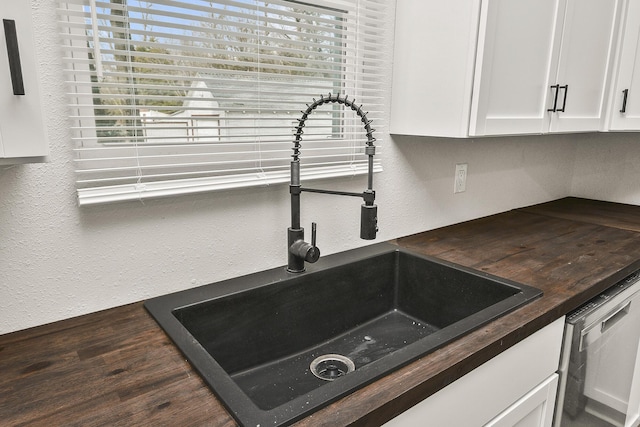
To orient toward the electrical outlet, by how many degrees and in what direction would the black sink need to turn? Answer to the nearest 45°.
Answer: approximately 90° to its left

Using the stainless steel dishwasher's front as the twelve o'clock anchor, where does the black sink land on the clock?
The black sink is roughly at 3 o'clock from the stainless steel dishwasher.

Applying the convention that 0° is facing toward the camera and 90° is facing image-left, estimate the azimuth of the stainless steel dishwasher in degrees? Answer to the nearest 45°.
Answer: approximately 315°

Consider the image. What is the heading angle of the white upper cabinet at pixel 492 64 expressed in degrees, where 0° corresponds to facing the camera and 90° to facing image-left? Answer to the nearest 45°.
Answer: approximately 315°

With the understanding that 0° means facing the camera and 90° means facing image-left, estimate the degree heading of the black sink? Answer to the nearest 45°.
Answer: approximately 315°

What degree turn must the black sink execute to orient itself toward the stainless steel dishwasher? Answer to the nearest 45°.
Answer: approximately 45° to its left

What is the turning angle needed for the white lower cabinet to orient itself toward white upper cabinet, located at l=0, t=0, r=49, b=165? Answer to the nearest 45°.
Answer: approximately 90° to its right

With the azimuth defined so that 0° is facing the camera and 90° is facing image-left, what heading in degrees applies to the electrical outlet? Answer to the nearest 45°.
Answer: approximately 315°
